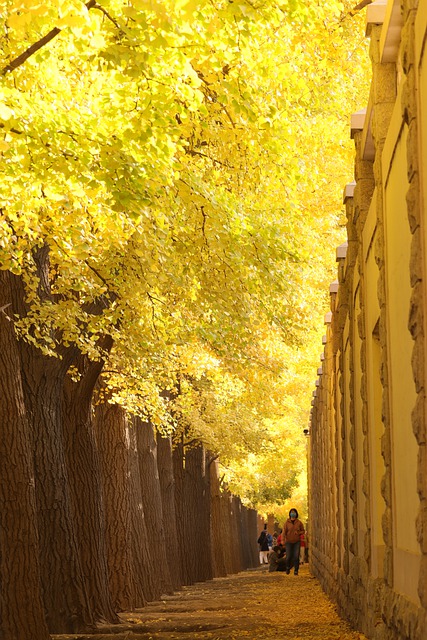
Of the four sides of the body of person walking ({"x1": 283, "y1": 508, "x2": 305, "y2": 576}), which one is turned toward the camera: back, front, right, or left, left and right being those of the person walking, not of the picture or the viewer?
front

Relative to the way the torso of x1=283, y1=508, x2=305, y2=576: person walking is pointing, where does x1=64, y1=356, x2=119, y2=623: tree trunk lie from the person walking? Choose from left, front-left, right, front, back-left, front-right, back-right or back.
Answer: front

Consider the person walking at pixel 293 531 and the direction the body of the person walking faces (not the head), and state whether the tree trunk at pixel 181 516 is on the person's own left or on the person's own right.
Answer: on the person's own right

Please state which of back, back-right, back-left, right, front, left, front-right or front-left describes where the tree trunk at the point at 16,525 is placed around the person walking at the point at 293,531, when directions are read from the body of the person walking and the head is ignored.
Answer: front

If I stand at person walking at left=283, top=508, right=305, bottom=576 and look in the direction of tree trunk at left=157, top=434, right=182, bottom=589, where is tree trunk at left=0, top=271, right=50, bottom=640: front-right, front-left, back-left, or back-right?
front-left

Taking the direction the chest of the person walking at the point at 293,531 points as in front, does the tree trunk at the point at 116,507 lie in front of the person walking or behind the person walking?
in front

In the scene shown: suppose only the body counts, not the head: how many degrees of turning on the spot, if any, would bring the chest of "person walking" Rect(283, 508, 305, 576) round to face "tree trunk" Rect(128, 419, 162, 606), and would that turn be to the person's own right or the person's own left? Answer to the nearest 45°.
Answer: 0° — they already face it

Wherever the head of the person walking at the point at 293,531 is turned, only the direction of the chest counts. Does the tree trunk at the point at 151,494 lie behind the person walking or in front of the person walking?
in front
